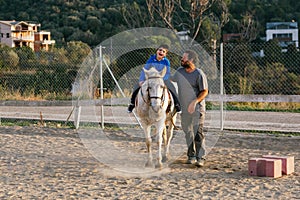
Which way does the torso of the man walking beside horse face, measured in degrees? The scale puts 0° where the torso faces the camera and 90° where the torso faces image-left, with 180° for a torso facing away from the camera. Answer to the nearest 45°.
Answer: approximately 45°

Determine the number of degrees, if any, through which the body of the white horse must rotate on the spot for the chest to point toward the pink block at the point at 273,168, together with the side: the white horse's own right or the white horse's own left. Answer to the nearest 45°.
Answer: approximately 90° to the white horse's own left

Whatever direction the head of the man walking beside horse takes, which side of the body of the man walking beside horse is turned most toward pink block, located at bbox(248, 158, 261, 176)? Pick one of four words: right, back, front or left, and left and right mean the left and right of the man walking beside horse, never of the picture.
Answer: left

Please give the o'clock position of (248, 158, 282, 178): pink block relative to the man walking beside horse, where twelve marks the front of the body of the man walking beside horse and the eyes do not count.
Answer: The pink block is roughly at 9 o'clock from the man walking beside horse.

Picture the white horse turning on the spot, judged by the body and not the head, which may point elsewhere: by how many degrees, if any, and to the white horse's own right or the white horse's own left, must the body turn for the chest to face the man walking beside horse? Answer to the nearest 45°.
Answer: approximately 135° to the white horse's own left

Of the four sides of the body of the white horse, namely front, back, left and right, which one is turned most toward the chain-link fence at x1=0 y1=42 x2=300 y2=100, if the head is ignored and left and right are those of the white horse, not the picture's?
back

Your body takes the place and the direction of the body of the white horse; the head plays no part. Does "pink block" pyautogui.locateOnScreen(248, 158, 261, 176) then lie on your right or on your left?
on your left

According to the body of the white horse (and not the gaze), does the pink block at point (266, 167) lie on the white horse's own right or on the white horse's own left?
on the white horse's own left
